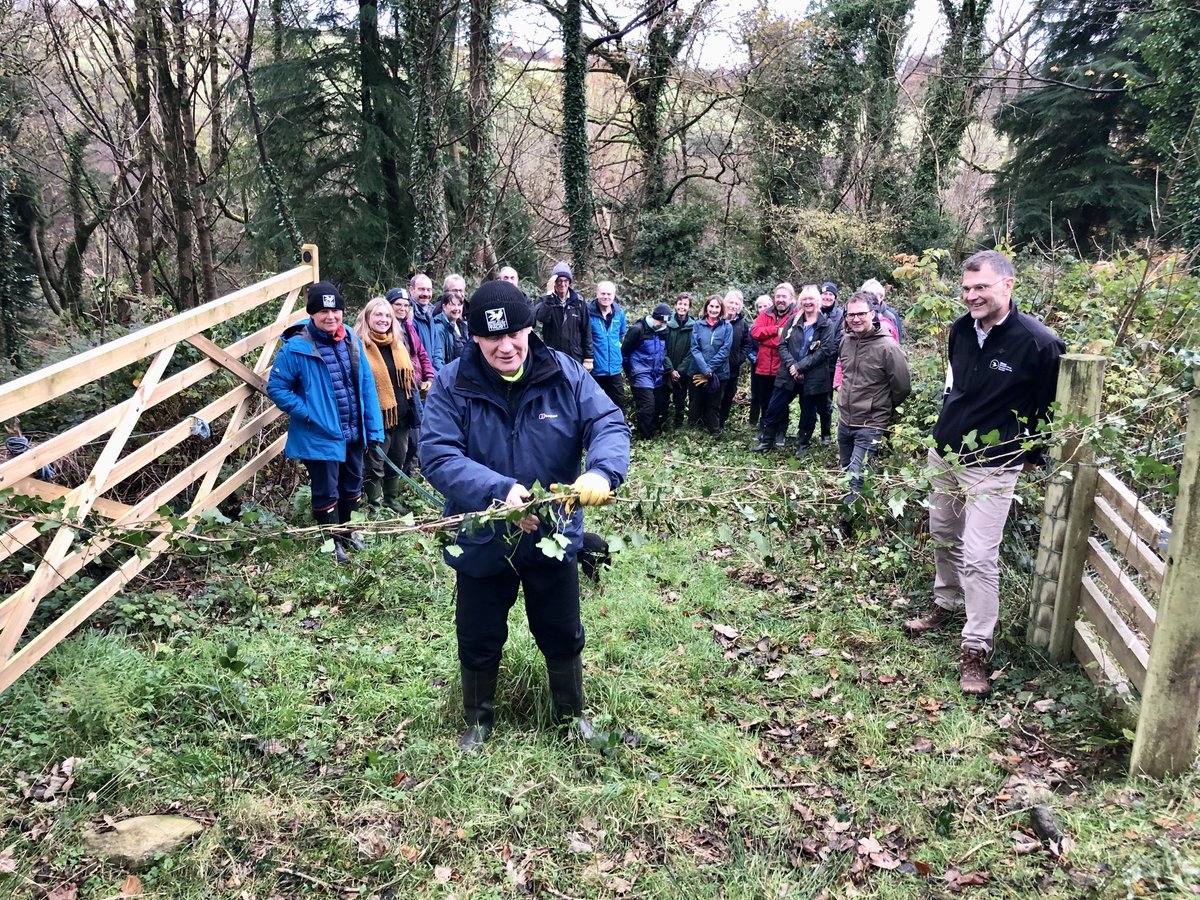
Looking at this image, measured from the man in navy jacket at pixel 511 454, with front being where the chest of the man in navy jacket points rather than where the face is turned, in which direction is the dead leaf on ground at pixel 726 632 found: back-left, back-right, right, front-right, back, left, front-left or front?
back-left

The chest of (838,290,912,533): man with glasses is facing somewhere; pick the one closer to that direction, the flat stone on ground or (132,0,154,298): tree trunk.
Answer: the flat stone on ground

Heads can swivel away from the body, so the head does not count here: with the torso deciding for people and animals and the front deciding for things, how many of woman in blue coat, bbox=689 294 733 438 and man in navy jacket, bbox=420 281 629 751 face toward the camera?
2

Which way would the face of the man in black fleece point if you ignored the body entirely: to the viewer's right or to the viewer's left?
to the viewer's left

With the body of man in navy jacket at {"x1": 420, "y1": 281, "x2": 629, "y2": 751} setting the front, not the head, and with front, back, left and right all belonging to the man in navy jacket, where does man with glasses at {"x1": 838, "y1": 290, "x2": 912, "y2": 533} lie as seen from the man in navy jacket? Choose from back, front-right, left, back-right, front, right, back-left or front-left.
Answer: back-left

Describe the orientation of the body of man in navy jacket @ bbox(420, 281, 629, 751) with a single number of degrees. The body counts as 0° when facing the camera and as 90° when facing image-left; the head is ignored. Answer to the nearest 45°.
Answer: approximately 0°

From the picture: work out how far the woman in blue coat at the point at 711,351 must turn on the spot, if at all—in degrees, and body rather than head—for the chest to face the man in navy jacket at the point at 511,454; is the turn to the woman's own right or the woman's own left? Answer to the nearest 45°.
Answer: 0° — they already face them

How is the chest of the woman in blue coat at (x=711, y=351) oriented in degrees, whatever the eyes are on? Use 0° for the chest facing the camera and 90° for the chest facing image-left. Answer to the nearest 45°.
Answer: approximately 0°

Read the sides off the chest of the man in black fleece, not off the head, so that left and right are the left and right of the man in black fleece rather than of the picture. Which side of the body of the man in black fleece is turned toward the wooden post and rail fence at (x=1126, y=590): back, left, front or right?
left

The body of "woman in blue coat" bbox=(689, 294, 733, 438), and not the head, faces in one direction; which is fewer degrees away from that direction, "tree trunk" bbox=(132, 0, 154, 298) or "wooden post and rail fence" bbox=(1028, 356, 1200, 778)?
the wooden post and rail fence

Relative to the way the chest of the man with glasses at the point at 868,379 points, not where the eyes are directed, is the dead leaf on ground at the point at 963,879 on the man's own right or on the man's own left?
on the man's own left

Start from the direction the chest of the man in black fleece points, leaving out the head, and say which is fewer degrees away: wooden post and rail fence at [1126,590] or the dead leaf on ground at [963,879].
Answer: the dead leaf on ground
